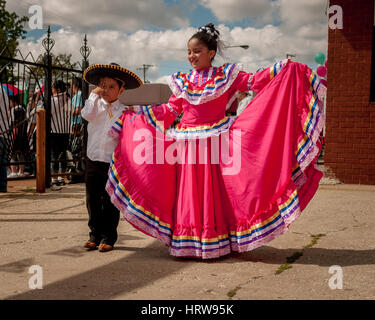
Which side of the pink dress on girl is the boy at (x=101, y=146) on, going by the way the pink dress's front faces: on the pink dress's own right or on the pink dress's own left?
on the pink dress's own right

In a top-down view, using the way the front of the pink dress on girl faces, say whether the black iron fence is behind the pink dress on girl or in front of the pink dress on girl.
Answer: behind

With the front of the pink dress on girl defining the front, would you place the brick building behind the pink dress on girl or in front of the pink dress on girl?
behind

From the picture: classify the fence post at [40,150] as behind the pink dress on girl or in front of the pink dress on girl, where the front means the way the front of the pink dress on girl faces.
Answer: behind

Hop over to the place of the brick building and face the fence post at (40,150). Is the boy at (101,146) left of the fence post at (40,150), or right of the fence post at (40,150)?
left

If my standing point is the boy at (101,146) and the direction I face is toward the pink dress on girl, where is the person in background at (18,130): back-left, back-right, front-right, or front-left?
back-left

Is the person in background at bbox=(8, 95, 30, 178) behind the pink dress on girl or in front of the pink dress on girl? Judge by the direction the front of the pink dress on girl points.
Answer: behind

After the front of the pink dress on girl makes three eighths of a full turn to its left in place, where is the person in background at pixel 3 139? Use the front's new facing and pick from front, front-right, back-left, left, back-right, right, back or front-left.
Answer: left

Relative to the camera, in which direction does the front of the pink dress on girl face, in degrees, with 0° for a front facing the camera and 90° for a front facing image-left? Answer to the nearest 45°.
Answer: approximately 0°
